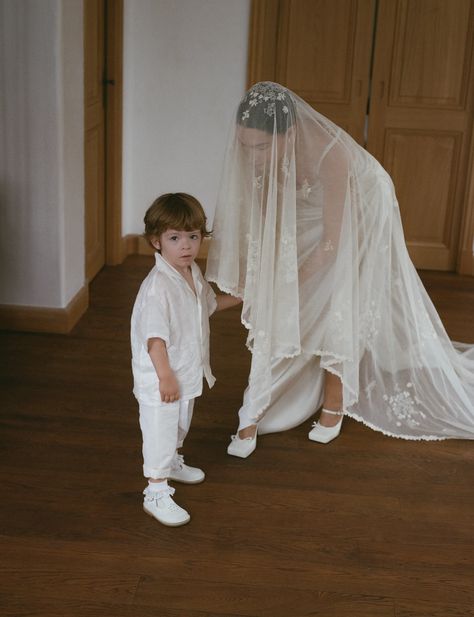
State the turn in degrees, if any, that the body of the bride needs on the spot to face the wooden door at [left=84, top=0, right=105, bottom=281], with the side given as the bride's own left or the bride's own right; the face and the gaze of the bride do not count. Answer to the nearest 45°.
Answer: approximately 90° to the bride's own right

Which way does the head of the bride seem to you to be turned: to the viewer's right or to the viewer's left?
to the viewer's left

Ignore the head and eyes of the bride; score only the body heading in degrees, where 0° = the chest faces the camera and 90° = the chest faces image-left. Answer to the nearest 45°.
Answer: approximately 45°

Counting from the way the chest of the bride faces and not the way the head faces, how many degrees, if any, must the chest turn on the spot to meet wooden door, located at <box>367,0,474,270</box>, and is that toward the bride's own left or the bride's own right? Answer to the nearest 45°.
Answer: approximately 135° to the bride's own right

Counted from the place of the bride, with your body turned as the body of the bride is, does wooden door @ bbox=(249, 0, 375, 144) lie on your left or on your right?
on your right
